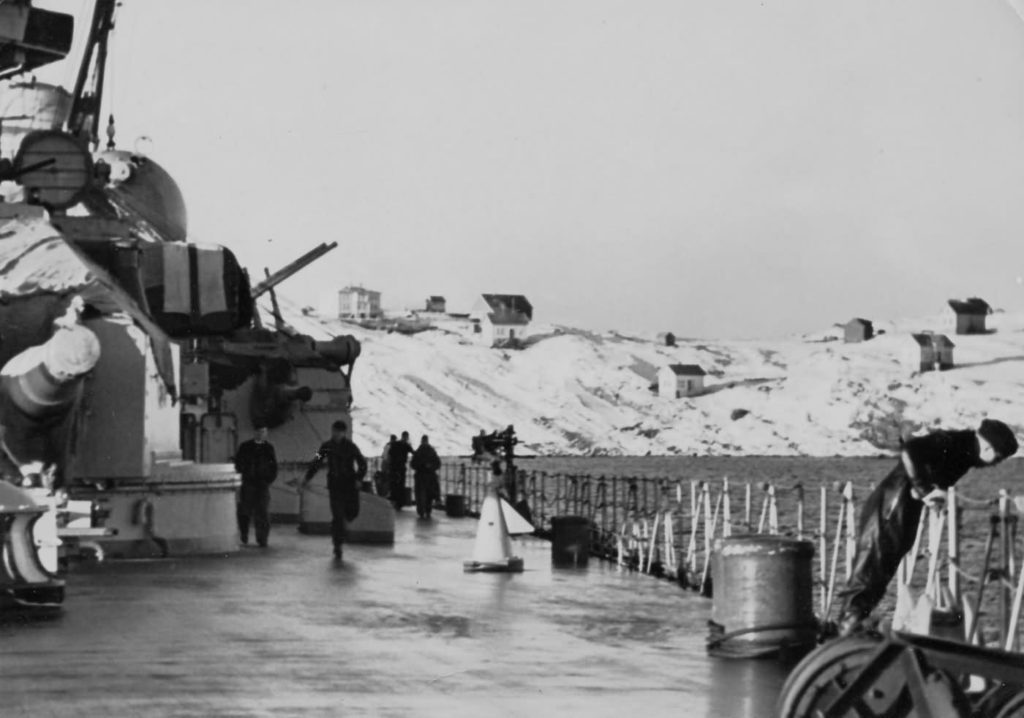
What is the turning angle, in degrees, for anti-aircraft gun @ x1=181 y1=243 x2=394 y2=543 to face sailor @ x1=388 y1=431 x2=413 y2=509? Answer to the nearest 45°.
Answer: approximately 45° to its left

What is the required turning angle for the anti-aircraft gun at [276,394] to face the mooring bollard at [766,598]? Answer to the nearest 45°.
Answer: approximately 90° to its right

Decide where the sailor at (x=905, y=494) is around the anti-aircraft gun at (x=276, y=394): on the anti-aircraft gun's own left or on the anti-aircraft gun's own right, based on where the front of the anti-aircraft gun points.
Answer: on the anti-aircraft gun's own right

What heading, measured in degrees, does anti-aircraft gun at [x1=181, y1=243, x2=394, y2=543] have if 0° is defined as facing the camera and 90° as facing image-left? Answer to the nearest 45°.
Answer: approximately 270°

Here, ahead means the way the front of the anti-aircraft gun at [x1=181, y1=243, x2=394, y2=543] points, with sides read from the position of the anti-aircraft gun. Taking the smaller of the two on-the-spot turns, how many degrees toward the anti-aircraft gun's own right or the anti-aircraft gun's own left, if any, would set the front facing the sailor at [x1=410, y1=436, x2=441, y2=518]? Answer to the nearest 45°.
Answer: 0° — it already faces them

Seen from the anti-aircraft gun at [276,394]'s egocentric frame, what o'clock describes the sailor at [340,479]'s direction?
The sailor is roughly at 3 o'clock from the anti-aircraft gun.

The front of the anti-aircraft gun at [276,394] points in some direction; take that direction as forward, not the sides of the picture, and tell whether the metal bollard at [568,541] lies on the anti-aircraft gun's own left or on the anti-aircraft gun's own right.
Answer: on the anti-aircraft gun's own right

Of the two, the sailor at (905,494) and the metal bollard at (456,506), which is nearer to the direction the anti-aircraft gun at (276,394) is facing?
the metal bollard

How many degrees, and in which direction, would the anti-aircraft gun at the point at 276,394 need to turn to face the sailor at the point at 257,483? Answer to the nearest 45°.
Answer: approximately 90° to its right
